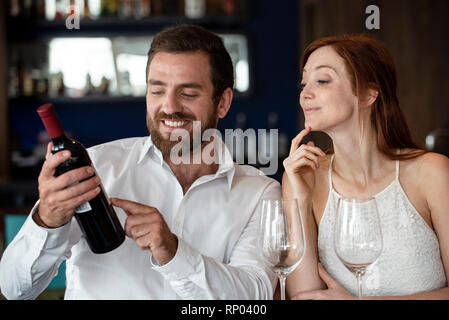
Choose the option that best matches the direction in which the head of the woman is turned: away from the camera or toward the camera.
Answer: toward the camera

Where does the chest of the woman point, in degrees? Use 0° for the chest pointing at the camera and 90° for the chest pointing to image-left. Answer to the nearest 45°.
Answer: approximately 45°

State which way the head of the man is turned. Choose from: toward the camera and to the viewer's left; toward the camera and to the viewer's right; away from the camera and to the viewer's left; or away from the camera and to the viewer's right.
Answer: toward the camera and to the viewer's left

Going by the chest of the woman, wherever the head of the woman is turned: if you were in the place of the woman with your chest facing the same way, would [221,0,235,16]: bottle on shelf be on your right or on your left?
on your right
